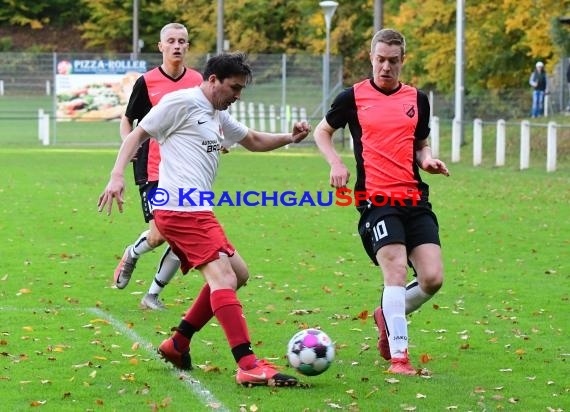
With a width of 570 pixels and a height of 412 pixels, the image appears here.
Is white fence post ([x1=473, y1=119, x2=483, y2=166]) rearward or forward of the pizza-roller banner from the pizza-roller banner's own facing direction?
forward

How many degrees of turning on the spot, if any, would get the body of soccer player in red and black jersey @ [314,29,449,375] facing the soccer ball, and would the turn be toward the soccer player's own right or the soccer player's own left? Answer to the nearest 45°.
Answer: approximately 45° to the soccer player's own right

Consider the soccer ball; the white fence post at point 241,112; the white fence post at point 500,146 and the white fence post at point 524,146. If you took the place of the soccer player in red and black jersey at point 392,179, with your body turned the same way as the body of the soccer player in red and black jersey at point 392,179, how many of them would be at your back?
3

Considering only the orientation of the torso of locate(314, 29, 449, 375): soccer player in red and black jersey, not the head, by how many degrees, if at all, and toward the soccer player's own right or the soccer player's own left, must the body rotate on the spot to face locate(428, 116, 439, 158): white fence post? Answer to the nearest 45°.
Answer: approximately 180°

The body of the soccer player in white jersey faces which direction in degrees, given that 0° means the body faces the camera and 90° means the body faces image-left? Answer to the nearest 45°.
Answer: approximately 315°

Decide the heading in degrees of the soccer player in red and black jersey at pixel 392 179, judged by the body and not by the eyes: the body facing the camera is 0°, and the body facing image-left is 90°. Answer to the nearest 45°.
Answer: approximately 0°

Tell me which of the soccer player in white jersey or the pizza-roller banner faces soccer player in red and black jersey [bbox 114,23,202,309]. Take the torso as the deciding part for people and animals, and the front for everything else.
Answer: the pizza-roller banner

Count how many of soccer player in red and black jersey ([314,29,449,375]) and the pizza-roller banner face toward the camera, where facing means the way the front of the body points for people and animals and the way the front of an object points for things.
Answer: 2

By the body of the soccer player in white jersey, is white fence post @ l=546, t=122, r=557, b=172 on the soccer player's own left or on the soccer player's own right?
on the soccer player's own left

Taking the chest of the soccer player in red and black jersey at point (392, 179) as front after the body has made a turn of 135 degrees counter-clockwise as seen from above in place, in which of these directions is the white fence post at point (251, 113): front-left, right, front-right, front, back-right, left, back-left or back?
front-left

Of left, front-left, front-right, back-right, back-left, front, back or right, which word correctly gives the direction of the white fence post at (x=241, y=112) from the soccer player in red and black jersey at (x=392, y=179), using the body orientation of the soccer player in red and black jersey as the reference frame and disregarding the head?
back

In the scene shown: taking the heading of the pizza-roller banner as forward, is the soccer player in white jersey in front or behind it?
in front
